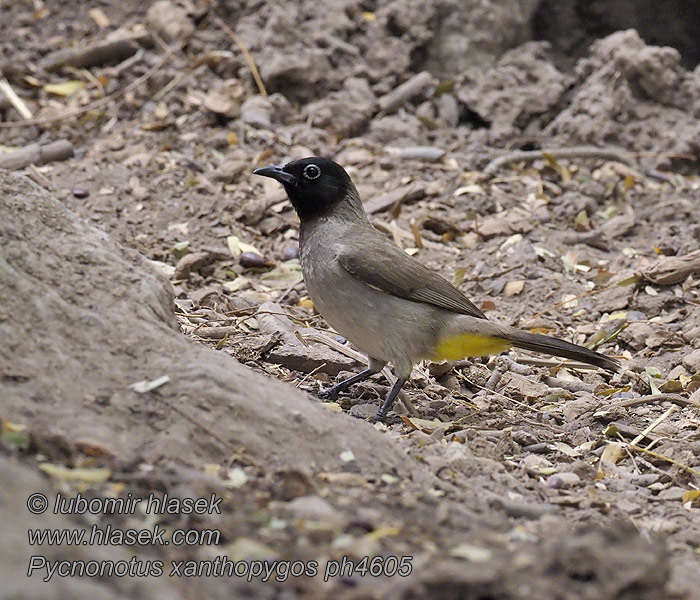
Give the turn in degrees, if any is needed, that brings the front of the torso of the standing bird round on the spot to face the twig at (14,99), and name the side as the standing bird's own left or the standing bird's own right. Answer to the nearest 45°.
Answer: approximately 45° to the standing bird's own right

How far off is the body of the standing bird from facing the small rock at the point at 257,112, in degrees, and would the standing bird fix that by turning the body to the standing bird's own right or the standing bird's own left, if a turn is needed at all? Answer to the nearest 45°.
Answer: approximately 90° to the standing bird's own right

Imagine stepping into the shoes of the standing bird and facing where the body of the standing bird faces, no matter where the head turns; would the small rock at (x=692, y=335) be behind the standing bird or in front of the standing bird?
behind

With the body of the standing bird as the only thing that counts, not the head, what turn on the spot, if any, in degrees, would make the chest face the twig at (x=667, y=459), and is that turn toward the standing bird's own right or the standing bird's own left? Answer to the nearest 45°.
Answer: approximately 135° to the standing bird's own left

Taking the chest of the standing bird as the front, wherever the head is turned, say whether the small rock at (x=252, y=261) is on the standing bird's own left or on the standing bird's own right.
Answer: on the standing bird's own right

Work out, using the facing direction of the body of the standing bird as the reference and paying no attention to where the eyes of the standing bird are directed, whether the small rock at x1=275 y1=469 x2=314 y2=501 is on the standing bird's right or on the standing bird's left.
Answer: on the standing bird's left

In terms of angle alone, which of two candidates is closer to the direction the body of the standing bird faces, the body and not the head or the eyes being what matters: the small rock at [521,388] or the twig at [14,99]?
the twig

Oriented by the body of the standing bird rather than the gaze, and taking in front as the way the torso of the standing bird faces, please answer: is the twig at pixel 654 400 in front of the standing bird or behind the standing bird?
behind

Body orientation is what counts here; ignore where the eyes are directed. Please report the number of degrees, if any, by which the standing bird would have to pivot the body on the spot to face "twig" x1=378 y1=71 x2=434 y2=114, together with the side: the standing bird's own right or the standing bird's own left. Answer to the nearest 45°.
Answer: approximately 90° to the standing bird's own right

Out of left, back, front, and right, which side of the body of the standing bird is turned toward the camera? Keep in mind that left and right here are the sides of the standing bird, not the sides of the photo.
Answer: left

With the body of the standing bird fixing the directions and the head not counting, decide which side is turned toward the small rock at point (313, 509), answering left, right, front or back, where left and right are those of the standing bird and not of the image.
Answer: left

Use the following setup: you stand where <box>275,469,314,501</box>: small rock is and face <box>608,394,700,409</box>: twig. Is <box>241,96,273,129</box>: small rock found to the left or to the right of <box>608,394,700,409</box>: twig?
left

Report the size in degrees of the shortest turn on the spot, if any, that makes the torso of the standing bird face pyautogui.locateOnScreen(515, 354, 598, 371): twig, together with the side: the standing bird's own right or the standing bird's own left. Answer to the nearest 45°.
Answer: approximately 135° to the standing bird's own right
